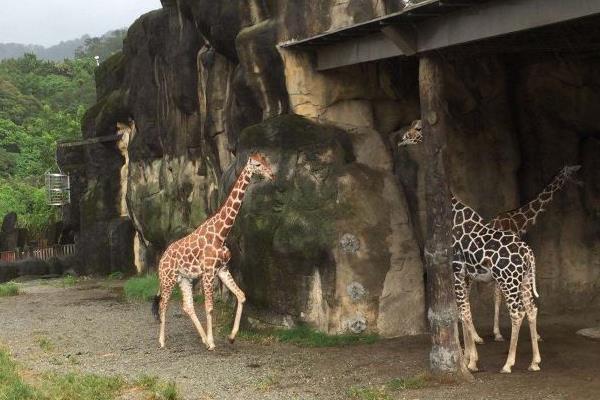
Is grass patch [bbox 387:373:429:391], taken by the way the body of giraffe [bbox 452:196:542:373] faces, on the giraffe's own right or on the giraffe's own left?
on the giraffe's own left

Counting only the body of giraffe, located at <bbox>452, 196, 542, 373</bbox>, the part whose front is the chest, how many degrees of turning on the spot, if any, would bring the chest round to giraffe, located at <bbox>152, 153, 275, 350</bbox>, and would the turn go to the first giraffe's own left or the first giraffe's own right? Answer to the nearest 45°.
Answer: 0° — it already faces it

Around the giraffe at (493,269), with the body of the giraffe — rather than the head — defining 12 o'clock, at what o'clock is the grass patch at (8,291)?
The grass patch is roughly at 1 o'clock from the giraffe.

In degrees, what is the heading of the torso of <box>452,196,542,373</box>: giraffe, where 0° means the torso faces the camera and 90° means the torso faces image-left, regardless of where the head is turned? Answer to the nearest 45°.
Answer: approximately 90°

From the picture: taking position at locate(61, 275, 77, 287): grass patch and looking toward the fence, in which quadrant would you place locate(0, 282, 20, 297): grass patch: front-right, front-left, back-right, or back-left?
back-left
